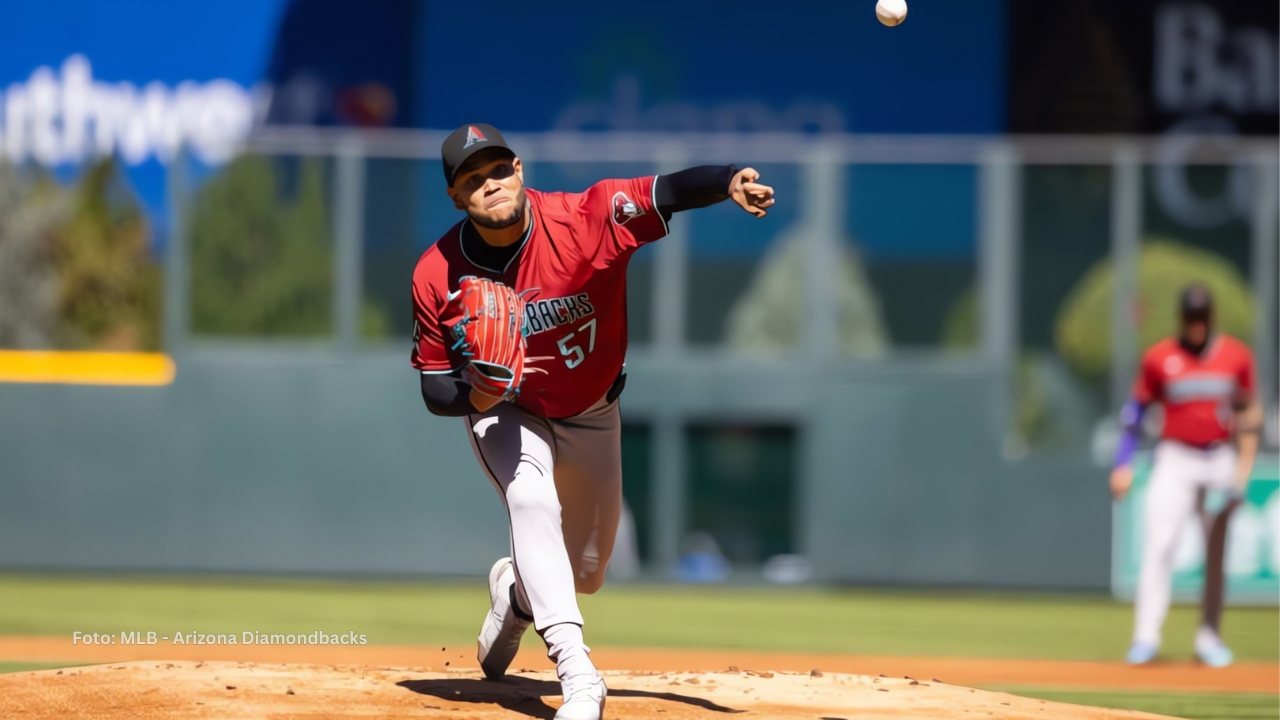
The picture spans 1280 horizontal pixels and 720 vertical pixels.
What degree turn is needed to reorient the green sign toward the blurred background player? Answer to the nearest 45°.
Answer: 0° — it already faces them

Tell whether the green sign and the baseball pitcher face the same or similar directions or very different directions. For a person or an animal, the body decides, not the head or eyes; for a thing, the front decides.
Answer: same or similar directions

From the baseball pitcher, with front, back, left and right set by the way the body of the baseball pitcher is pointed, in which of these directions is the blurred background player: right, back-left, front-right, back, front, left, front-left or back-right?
back-left

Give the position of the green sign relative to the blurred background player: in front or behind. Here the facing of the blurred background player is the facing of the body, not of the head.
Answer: behind

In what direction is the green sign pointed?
toward the camera

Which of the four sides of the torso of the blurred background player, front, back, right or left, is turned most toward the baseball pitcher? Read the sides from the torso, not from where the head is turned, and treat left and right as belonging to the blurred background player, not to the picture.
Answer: front

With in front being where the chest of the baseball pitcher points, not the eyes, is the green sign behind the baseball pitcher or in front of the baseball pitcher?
behind

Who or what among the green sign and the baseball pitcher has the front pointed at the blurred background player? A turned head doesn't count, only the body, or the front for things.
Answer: the green sign

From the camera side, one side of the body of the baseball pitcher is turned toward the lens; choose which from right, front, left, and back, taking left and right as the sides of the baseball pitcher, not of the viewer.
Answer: front

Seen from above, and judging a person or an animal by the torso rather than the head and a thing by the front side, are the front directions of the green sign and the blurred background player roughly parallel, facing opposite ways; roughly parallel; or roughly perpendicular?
roughly parallel

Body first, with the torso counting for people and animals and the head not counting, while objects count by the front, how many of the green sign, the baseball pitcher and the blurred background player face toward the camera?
3
